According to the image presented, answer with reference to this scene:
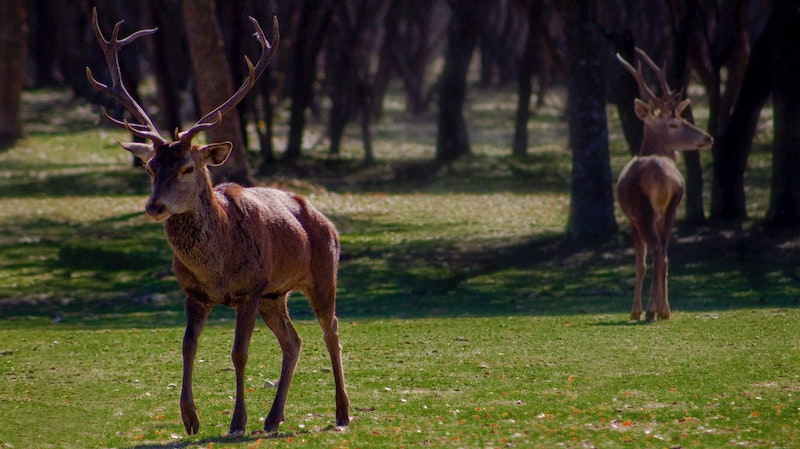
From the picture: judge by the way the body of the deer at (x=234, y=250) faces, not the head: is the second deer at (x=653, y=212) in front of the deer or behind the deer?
behind

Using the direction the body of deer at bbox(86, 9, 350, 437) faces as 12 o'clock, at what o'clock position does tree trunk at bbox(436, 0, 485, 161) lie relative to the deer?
The tree trunk is roughly at 5 o'clock from the deer.

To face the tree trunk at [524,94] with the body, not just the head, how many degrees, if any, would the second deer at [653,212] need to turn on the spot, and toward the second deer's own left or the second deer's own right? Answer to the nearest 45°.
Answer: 0° — it already faces it

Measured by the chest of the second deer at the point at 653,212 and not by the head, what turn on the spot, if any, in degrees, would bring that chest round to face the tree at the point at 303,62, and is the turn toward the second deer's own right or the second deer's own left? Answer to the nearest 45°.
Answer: approximately 45° to the second deer's own left

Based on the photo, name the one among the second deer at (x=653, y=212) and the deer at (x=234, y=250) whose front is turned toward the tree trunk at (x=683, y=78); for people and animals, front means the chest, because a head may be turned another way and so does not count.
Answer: the second deer

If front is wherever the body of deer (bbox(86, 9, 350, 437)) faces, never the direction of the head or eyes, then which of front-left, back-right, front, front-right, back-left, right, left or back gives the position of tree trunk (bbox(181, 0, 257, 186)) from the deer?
back-right

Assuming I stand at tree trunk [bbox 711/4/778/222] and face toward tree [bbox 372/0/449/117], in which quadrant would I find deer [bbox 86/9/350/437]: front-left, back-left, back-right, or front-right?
back-left

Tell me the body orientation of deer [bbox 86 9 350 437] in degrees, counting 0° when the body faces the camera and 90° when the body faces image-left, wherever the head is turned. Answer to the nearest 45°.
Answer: approximately 45°

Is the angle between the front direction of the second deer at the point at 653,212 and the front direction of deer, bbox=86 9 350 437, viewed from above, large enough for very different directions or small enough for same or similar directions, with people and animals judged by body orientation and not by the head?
very different directions

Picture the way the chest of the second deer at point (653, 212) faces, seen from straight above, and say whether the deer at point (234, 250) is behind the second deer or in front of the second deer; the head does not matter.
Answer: behind

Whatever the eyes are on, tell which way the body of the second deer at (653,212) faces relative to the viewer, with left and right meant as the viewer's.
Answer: facing away from the viewer

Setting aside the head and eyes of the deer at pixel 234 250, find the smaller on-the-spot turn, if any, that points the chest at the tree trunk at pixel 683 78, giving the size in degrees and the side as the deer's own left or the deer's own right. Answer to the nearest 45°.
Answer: approximately 180°

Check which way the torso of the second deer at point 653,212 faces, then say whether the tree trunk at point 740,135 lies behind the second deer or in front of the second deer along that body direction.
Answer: in front

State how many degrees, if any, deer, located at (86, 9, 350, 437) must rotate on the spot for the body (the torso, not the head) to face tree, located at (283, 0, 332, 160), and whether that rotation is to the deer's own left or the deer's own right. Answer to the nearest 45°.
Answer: approximately 135° to the deer's own right

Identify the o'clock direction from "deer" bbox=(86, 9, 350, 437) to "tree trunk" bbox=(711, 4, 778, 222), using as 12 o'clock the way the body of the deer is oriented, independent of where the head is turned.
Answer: The tree trunk is roughly at 6 o'clock from the deer.

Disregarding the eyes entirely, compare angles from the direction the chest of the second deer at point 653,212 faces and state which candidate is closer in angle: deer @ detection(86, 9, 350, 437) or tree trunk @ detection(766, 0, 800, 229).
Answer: the tree trunk

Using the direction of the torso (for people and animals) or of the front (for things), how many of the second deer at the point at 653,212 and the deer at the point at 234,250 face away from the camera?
1

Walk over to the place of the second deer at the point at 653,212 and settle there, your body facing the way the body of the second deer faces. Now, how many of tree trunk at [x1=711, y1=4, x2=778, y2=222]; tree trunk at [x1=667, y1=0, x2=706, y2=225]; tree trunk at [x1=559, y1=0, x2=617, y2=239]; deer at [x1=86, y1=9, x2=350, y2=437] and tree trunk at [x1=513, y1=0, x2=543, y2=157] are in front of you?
4

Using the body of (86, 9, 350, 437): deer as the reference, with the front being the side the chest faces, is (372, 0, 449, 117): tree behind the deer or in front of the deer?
behind

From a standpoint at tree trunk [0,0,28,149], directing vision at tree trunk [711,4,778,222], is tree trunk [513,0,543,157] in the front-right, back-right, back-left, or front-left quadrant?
front-left

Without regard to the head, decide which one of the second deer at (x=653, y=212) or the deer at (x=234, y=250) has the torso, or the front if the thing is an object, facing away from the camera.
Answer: the second deer
